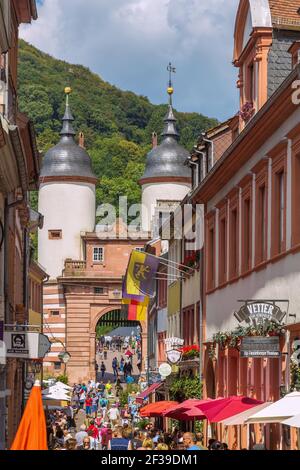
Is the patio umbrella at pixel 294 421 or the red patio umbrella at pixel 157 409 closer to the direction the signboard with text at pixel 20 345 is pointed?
the patio umbrella

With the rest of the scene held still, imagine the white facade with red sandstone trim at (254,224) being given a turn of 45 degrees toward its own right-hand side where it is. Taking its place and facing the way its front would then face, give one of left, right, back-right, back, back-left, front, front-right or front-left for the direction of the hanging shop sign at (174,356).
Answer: front-right

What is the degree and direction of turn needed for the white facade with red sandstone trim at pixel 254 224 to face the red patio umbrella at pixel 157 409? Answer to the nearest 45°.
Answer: approximately 90° to its right

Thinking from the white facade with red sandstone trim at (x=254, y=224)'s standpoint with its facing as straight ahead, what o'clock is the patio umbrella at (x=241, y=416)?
The patio umbrella is roughly at 9 o'clock from the white facade with red sandstone trim.

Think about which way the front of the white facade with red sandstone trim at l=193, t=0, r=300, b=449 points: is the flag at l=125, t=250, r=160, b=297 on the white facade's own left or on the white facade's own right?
on the white facade's own right

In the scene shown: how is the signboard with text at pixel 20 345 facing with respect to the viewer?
toward the camera

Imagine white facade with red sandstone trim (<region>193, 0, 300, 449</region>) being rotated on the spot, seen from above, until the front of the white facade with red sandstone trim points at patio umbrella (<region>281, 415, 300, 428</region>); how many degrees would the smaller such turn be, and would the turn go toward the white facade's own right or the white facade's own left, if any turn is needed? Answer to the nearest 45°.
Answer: approximately 90° to the white facade's own left

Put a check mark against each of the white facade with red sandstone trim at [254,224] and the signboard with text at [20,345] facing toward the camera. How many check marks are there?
1

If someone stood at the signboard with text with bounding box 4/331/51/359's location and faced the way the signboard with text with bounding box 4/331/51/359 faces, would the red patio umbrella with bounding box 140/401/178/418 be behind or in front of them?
behind

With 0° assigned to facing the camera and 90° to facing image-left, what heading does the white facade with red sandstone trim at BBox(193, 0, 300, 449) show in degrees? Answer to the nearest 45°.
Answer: approximately 90°

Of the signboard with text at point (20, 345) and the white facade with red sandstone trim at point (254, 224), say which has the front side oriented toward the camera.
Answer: the signboard with text

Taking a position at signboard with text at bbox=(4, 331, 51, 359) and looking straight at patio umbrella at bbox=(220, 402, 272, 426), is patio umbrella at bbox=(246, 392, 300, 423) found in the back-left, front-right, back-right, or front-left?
front-right

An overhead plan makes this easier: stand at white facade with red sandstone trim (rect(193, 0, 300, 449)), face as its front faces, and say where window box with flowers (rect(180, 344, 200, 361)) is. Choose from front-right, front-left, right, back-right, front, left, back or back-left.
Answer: right

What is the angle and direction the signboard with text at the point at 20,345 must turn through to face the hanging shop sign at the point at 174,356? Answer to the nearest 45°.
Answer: approximately 180°

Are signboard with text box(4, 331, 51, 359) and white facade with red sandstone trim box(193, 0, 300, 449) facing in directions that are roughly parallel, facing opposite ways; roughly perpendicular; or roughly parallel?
roughly perpendicular
